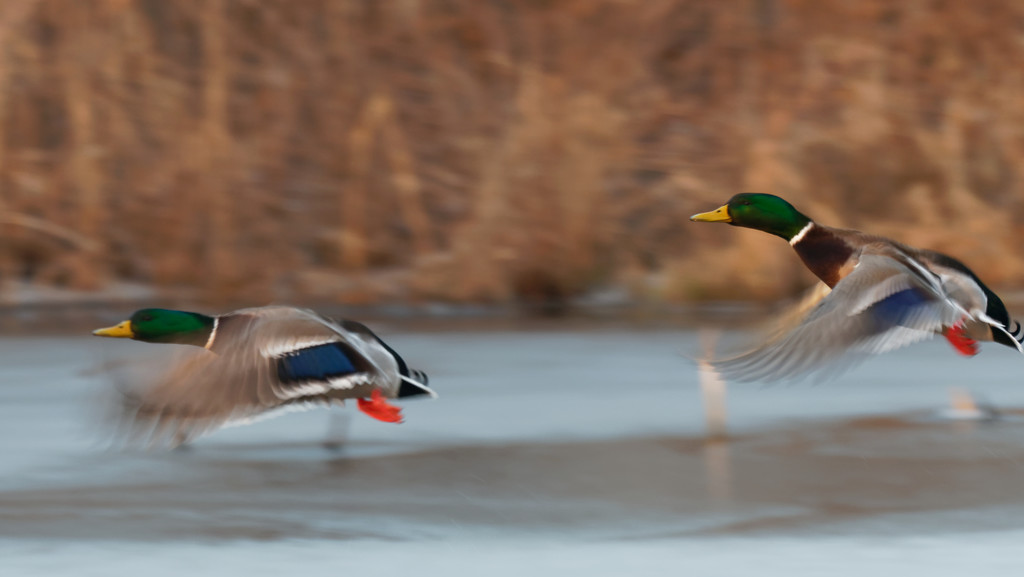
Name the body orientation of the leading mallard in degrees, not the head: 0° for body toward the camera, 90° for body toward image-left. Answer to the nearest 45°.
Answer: approximately 90°

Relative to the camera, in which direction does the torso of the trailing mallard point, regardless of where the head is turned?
to the viewer's left
